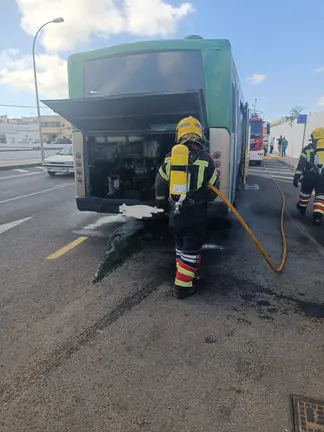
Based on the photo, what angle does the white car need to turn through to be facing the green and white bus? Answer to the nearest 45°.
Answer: approximately 45° to its left

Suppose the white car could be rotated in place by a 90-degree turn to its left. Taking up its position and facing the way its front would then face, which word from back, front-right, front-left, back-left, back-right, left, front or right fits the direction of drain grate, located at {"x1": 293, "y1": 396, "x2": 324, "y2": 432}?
front-right

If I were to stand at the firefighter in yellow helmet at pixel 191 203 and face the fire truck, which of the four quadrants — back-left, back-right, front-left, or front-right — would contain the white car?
front-left

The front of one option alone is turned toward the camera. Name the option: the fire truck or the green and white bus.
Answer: the fire truck

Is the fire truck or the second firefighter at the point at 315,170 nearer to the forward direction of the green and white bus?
the fire truck

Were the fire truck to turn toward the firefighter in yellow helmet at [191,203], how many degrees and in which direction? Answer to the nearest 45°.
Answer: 0° — it already faces them

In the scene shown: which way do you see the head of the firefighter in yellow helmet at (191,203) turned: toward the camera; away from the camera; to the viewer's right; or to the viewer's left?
away from the camera

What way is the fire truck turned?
toward the camera

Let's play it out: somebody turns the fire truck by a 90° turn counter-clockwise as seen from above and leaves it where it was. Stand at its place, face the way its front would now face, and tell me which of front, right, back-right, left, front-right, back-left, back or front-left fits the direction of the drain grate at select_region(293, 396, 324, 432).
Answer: right

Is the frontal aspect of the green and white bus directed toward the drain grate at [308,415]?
no

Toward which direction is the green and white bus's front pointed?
away from the camera

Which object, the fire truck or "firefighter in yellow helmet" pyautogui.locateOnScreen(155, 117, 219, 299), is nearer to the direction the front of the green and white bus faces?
the fire truck

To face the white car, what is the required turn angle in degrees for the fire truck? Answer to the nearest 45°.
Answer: approximately 45° to its right

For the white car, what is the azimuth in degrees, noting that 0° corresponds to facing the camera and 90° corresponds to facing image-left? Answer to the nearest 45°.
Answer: approximately 45°
